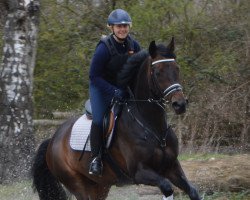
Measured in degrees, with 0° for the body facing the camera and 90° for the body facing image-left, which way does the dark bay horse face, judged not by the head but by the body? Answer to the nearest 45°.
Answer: approximately 315°

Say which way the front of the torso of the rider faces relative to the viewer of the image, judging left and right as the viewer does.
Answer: facing the viewer and to the right of the viewer

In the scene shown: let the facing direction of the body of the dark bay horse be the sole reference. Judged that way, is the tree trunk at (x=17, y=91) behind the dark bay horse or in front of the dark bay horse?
behind

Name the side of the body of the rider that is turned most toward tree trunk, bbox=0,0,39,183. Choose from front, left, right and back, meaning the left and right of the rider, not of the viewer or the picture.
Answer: back
